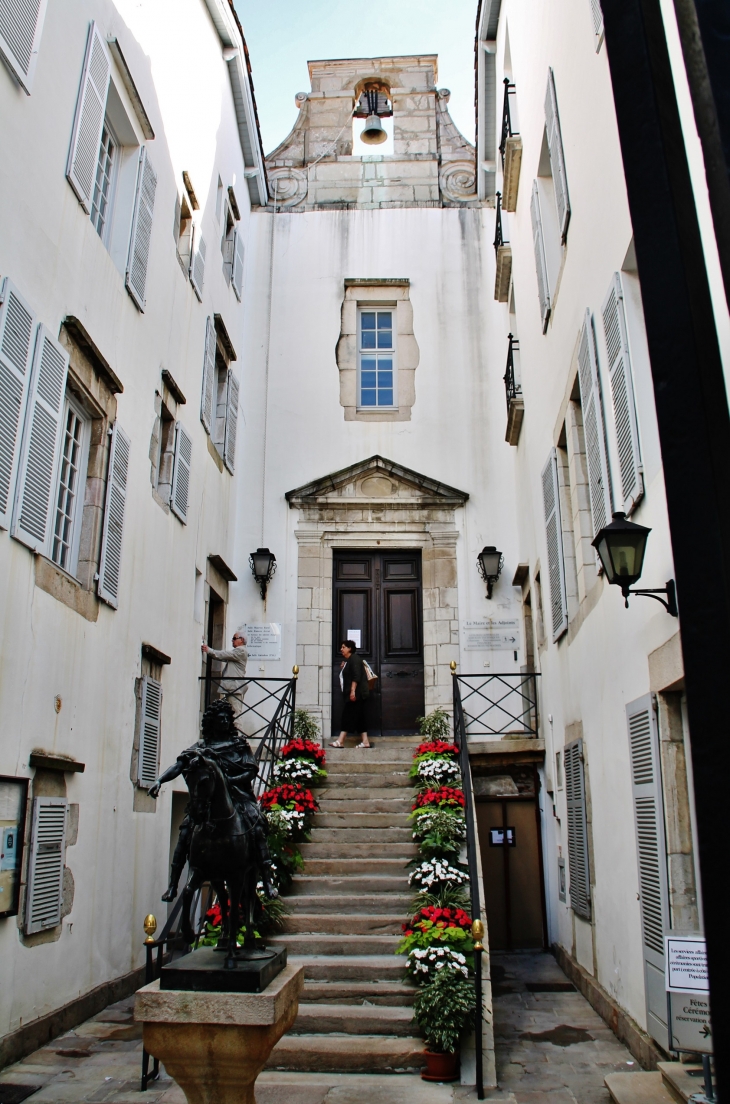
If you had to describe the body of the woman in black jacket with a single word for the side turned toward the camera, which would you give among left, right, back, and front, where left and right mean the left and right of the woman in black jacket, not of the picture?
left

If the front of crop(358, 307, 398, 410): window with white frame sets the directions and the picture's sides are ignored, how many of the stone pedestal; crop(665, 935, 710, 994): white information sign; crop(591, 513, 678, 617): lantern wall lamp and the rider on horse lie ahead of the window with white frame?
4

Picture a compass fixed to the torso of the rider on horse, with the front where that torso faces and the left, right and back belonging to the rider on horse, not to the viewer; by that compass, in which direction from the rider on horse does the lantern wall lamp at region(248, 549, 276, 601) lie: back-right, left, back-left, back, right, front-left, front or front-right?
back

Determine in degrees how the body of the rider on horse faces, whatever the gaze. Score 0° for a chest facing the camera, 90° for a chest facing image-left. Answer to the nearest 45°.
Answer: approximately 0°
